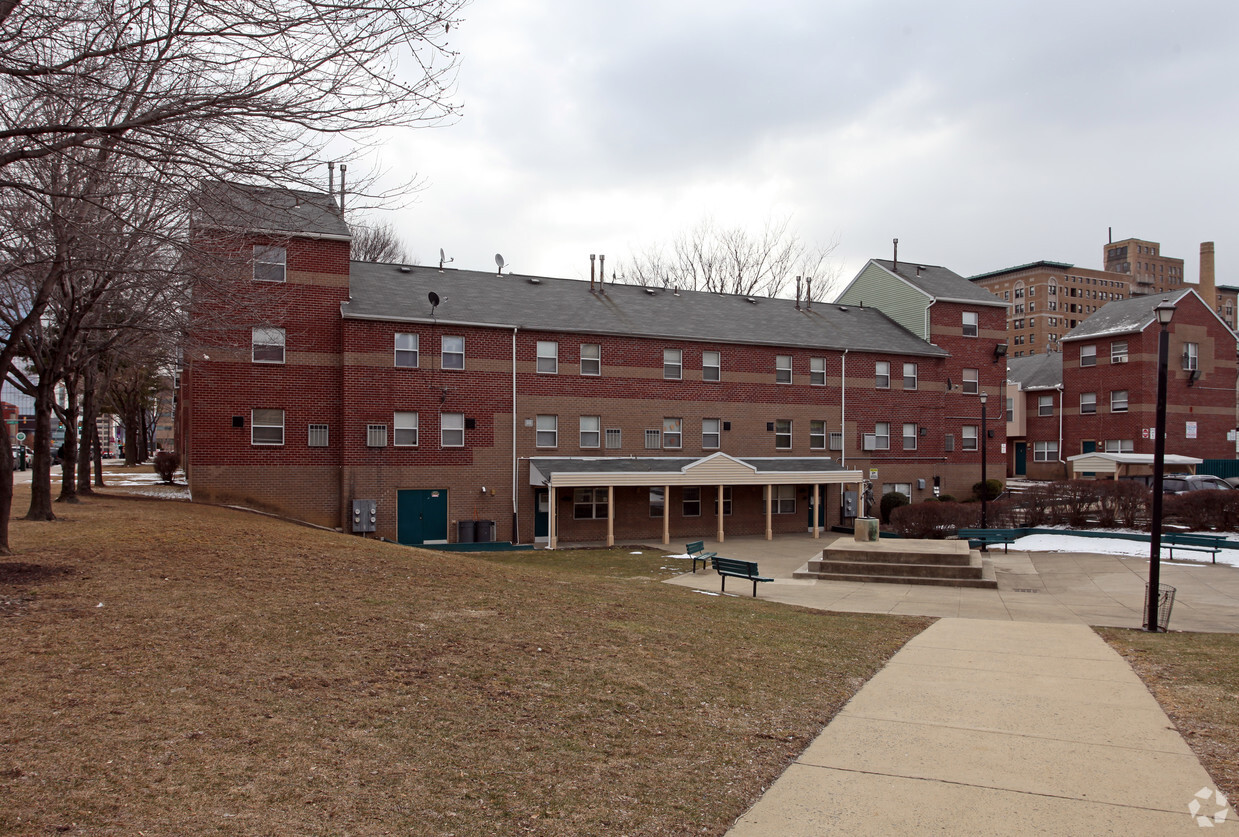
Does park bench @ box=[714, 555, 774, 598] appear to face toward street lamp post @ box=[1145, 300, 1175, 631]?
no

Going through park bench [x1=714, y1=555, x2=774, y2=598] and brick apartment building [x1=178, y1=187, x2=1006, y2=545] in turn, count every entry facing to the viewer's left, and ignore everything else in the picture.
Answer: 0

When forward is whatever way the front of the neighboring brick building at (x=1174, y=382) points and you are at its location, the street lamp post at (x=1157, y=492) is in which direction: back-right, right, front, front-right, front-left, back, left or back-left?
front-left

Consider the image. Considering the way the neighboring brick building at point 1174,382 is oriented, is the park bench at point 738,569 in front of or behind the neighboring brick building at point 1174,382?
in front

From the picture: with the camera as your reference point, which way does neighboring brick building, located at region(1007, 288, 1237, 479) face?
facing the viewer and to the left of the viewer

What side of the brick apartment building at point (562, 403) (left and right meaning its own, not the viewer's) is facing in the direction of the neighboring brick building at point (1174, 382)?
left

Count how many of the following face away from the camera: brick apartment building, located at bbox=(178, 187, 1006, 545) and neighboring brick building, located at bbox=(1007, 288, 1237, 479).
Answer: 0

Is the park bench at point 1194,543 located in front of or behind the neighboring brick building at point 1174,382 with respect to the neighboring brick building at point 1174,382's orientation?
in front
